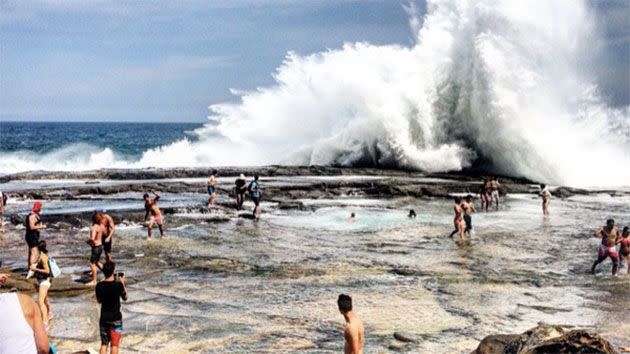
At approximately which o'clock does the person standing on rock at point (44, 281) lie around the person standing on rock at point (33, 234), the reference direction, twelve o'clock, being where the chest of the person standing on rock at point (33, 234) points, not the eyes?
the person standing on rock at point (44, 281) is roughly at 3 o'clock from the person standing on rock at point (33, 234).

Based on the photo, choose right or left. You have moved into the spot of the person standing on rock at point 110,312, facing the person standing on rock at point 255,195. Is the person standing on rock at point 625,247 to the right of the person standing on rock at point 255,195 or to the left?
right

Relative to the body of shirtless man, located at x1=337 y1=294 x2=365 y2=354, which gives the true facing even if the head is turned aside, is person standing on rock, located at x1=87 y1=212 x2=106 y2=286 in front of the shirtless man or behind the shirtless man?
in front

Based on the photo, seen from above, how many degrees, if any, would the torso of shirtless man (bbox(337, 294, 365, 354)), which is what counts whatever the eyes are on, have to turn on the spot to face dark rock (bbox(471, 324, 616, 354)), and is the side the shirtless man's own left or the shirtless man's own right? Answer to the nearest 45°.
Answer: approximately 135° to the shirtless man's own right

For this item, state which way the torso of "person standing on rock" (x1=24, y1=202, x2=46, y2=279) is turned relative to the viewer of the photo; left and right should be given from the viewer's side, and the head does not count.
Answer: facing to the right of the viewer

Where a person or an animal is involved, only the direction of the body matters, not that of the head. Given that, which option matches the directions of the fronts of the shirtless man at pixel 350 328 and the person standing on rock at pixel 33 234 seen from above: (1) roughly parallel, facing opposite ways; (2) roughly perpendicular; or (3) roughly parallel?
roughly perpendicular

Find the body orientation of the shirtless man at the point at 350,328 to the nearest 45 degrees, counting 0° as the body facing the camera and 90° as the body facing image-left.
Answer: approximately 135°
